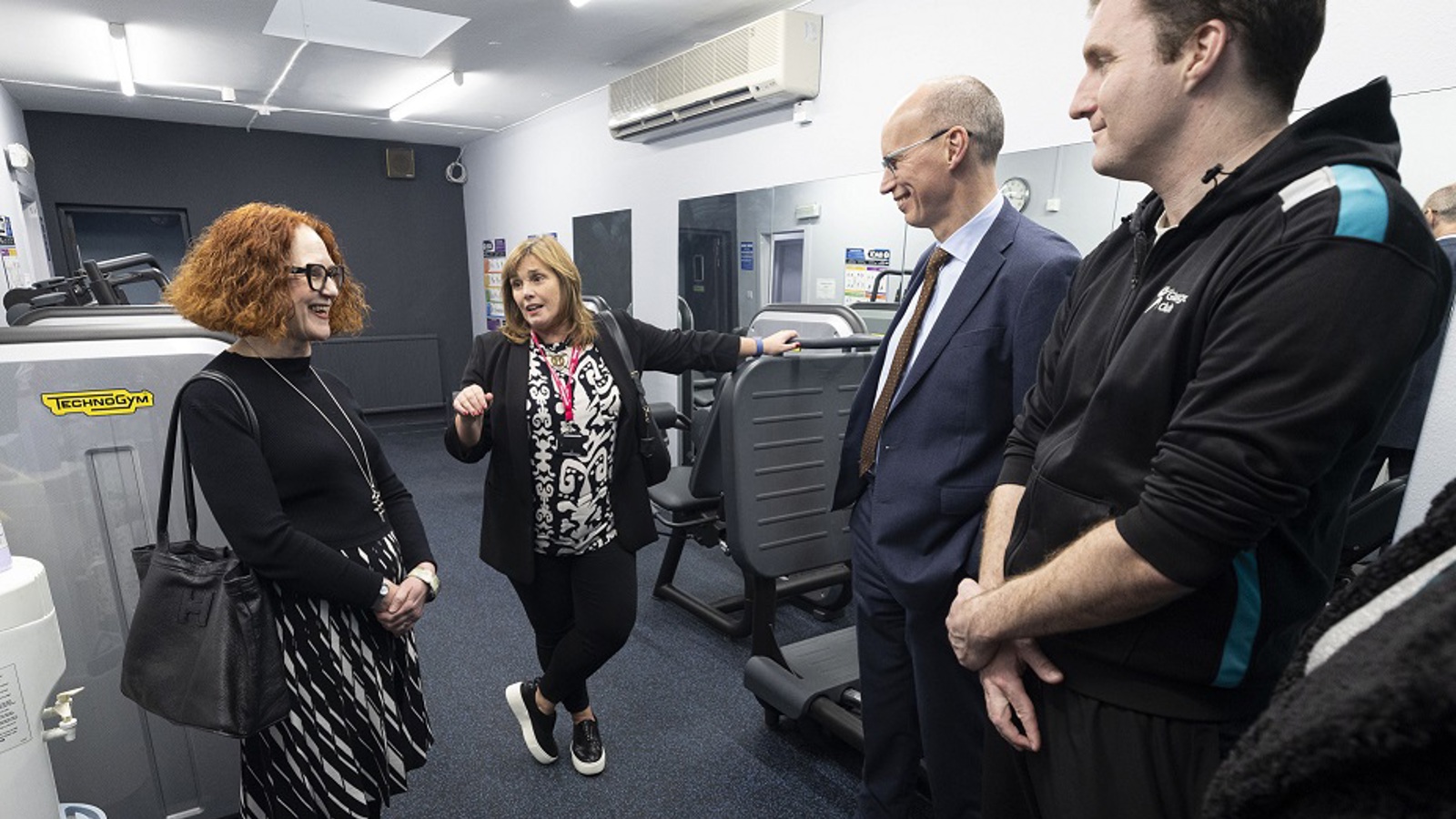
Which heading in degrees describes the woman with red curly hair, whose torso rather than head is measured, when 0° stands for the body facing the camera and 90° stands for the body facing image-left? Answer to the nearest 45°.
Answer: approximately 315°

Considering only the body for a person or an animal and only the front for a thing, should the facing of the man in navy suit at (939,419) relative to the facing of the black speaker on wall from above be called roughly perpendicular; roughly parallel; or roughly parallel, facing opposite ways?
roughly perpendicular

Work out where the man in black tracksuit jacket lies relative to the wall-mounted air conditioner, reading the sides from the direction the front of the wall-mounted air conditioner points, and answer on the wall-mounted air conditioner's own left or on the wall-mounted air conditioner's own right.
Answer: on the wall-mounted air conditioner's own left

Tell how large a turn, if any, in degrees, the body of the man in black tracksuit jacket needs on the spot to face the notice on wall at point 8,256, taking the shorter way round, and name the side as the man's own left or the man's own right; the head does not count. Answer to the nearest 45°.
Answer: approximately 45° to the man's own right

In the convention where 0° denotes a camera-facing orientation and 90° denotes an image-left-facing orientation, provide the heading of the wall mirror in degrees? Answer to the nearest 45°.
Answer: approximately 45°

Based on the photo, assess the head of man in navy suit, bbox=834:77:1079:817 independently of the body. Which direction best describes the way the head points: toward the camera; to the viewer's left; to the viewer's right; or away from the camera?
to the viewer's left

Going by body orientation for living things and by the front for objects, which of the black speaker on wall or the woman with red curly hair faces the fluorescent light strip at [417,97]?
the black speaker on wall

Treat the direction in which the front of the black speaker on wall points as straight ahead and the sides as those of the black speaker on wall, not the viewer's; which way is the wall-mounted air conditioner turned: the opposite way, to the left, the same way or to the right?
to the right

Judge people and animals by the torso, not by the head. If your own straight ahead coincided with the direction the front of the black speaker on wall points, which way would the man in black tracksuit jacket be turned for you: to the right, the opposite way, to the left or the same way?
to the right

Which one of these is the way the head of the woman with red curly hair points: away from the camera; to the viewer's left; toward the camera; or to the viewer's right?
to the viewer's right

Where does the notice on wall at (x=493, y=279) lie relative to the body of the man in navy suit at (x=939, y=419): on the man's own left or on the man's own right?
on the man's own right

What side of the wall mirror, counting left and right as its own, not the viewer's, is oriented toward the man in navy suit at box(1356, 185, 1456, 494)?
left

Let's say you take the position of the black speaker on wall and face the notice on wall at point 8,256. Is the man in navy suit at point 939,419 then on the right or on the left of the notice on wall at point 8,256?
left

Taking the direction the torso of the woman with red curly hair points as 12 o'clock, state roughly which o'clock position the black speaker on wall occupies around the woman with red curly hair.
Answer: The black speaker on wall is roughly at 8 o'clock from the woman with red curly hair.
